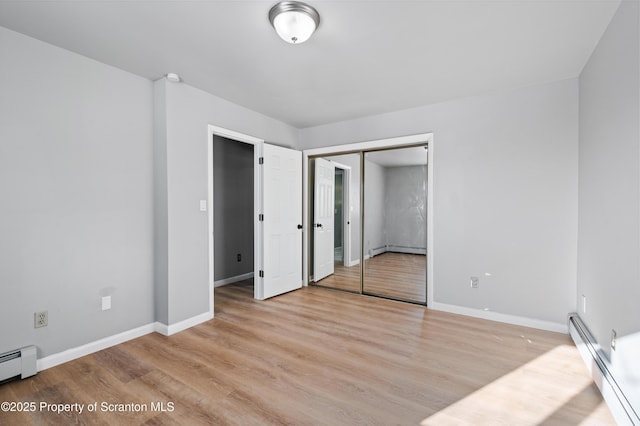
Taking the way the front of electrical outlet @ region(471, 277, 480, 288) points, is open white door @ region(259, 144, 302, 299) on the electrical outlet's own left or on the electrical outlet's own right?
on the electrical outlet's own right

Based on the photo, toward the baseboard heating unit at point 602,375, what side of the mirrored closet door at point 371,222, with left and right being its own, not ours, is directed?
left

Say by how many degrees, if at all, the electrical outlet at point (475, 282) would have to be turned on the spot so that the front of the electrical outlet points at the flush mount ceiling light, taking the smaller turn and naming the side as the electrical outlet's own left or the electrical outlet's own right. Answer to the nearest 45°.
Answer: approximately 45° to the electrical outlet's own right

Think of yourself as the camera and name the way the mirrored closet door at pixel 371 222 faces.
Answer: facing the viewer and to the left of the viewer

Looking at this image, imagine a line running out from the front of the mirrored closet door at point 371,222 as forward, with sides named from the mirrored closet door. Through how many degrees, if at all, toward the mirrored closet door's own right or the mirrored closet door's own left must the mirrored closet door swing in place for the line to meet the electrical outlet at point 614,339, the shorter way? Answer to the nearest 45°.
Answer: approximately 90° to the mirrored closet door's own left

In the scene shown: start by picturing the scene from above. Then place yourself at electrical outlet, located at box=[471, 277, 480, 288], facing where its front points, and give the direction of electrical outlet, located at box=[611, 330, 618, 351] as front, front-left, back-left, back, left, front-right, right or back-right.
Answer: front-left

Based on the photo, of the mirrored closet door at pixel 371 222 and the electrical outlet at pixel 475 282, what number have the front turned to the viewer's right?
0

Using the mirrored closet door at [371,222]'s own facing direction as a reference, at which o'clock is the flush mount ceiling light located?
The flush mount ceiling light is roughly at 11 o'clock from the mirrored closet door.

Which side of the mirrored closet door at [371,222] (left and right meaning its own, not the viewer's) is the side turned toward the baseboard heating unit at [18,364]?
front

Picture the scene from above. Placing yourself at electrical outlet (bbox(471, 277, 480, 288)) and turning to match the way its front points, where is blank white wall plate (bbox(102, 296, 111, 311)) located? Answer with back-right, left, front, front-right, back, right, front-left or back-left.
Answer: front-right

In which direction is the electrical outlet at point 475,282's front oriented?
toward the camera
